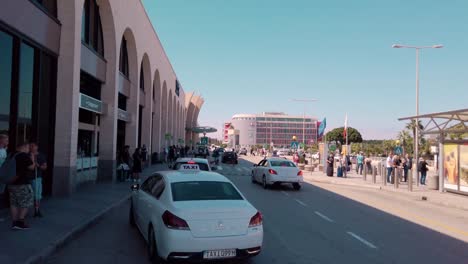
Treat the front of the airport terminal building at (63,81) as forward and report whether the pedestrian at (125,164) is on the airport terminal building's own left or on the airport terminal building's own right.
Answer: on the airport terminal building's own left

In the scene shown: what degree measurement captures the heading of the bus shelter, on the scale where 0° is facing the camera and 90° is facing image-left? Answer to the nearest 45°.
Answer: approximately 45°

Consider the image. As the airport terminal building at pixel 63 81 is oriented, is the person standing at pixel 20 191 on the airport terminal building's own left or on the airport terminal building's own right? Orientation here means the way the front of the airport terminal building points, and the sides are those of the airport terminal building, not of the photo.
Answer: on the airport terminal building's own right

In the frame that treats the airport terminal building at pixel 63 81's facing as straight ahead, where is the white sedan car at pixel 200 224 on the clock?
The white sedan car is roughly at 1 o'clock from the airport terminal building.

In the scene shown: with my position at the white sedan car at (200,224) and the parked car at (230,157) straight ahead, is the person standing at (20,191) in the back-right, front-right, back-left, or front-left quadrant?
front-left

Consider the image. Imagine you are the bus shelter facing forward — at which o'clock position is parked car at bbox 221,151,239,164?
The parked car is roughly at 3 o'clock from the bus shelter.

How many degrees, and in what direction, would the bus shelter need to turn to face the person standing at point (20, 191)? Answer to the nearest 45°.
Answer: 0° — it already faces them
